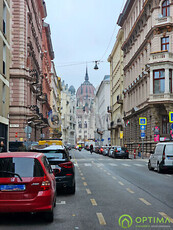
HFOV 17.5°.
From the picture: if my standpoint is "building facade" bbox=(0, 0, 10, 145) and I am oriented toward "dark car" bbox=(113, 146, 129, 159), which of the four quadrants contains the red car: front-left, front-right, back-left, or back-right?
back-right

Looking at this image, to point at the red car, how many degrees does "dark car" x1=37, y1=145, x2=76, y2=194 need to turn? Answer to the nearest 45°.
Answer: approximately 180°

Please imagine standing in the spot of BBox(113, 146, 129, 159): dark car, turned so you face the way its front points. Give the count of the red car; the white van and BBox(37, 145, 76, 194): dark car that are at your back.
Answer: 3

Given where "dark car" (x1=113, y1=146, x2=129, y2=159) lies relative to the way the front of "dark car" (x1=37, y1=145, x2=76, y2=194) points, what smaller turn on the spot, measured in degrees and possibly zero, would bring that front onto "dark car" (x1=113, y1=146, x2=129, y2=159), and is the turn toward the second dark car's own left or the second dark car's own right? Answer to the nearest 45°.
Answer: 0° — it already faces it

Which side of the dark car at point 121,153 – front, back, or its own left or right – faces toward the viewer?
back

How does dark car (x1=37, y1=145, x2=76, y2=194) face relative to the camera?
away from the camera

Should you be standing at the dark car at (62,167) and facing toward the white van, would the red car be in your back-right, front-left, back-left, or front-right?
back-right

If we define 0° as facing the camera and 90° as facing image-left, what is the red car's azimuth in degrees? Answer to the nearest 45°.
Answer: approximately 180°

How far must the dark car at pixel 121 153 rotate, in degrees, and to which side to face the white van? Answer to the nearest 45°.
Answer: approximately 180°
